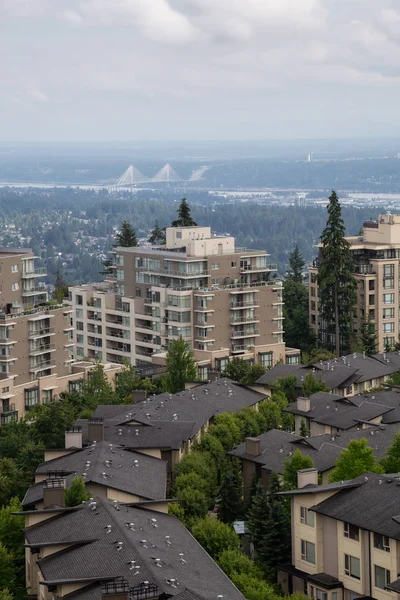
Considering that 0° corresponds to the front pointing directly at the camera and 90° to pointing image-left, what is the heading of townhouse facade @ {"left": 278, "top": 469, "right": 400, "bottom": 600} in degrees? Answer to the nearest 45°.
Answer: approximately 45°

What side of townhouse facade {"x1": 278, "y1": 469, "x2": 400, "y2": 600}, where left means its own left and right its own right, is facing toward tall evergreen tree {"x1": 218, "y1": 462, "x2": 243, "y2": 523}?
right
